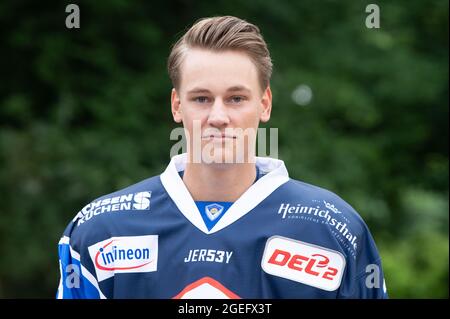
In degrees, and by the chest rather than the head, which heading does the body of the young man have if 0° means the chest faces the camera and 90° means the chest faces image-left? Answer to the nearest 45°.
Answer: approximately 0°
